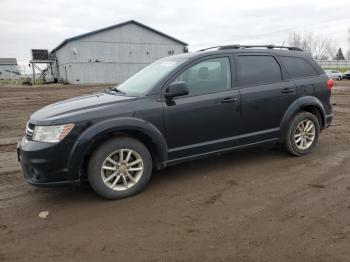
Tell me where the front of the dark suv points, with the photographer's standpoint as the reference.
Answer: facing the viewer and to the left of the viewer

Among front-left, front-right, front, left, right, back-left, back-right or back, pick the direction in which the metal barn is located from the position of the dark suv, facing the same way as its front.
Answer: back-right
